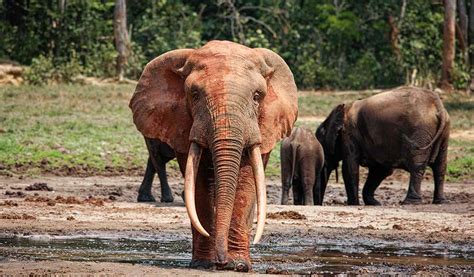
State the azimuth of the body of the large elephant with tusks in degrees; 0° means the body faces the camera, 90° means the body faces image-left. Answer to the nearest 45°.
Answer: approximately 0°

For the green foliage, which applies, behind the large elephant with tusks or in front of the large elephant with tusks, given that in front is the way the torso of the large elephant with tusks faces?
behind

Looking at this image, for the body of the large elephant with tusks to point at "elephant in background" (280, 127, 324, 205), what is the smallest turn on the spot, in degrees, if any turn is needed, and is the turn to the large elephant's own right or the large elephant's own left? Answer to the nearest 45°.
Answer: approximately 180°

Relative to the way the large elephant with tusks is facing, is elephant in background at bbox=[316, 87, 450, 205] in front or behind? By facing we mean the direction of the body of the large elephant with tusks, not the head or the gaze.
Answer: behind

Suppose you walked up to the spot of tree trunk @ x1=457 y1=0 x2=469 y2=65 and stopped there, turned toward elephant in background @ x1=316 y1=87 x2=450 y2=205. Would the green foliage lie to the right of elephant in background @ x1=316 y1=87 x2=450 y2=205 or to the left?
right
